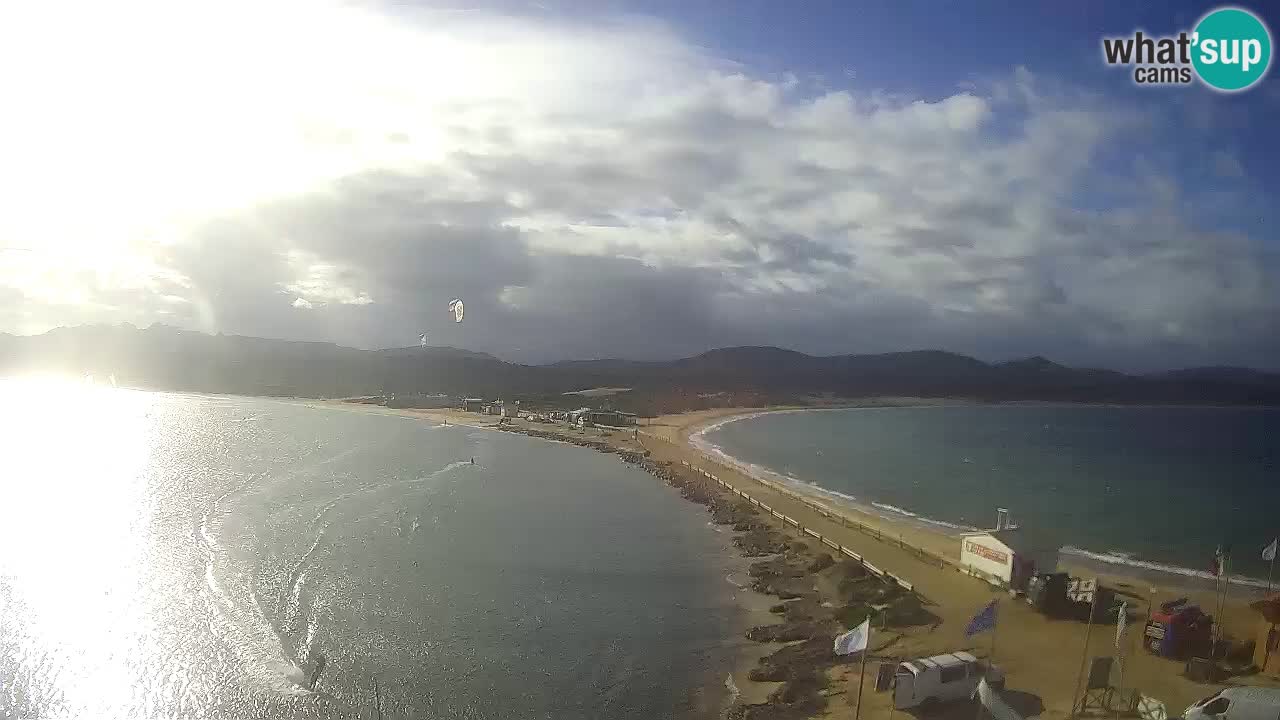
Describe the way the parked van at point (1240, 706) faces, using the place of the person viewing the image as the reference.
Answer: facing to the left of the viewer

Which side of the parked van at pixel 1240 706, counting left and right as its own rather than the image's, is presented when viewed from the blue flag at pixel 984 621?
front

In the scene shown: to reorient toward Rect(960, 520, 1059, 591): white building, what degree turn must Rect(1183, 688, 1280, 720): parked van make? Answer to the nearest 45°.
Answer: approximately 45° to its right

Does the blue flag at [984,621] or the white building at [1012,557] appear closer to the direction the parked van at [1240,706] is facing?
the blue flag

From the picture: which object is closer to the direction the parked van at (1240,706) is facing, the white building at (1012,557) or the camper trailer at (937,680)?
the camper trailer
